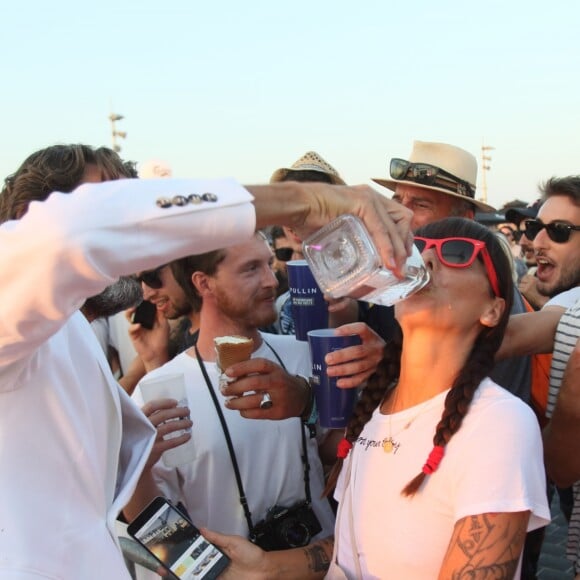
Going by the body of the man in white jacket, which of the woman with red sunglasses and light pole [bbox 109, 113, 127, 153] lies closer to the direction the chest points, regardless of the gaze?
the woman with red sunglasses

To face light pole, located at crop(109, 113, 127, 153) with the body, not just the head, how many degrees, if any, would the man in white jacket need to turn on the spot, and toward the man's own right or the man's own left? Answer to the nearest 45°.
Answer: approximately 90° to the man's own left

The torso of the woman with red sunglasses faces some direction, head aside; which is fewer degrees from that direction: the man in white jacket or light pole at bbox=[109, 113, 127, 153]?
the man in white jacket

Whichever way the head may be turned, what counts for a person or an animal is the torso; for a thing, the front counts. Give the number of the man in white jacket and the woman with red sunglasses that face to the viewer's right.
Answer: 1

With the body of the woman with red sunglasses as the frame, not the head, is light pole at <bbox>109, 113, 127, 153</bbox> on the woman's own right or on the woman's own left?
on the woman's own right

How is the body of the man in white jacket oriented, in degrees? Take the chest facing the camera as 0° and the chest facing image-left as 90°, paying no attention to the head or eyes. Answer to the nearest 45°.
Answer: approximately 270°

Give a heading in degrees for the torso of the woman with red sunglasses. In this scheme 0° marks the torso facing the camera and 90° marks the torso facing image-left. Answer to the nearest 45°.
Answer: approximately 45°
